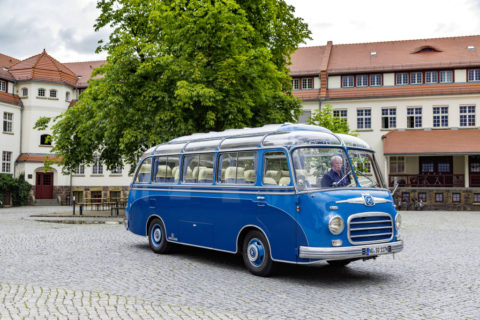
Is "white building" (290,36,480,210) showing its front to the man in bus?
yes

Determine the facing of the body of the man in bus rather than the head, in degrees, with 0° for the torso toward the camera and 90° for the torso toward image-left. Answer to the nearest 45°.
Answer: approximately 315°

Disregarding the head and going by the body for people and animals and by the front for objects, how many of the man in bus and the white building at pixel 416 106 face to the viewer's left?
0

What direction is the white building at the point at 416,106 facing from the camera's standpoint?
toward the camera

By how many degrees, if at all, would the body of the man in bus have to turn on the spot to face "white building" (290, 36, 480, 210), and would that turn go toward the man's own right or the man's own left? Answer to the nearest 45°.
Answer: approximately 135° to the man's own left

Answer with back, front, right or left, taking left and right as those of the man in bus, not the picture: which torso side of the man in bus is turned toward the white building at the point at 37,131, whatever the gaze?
back

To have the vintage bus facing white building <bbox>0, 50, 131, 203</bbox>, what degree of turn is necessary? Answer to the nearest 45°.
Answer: approximately 180°

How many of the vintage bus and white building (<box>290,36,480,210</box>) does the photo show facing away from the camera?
0

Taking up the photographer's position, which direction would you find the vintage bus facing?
facing the viewer and to the right of the viewer

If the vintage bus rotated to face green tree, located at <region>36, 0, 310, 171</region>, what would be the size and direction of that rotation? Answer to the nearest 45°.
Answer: approximately 135° to its left

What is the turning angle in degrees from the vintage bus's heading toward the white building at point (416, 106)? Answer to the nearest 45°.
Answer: approximately 135° to its left

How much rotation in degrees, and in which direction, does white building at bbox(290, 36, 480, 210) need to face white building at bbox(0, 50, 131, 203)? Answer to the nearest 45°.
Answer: approximately 90° to its right
